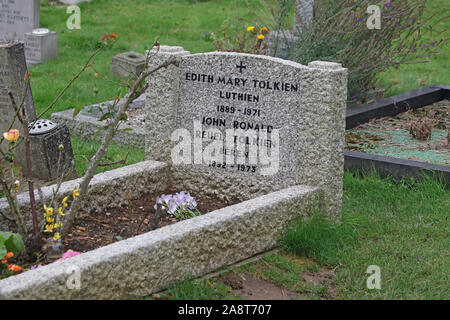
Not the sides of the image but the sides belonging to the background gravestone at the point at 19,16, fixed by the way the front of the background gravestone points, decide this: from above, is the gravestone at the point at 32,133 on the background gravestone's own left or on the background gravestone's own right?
on the background gravestone's own left

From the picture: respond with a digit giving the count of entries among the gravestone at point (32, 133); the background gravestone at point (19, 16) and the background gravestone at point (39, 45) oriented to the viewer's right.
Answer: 0

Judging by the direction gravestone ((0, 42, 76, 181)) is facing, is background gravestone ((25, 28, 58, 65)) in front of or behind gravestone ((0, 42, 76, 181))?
behind

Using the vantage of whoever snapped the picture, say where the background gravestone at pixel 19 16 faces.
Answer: facing the viewer and to the left of the viewer

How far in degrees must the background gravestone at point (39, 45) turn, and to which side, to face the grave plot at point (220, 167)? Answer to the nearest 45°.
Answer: approximately 45° to its left

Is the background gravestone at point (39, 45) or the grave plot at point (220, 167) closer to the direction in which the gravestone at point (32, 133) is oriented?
the grave plot

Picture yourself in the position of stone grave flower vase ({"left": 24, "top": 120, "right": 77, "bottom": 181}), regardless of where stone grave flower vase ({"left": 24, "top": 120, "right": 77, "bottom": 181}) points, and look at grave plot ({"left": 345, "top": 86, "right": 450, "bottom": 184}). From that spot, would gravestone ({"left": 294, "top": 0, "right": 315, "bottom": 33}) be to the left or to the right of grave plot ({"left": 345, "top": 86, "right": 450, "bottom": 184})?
left

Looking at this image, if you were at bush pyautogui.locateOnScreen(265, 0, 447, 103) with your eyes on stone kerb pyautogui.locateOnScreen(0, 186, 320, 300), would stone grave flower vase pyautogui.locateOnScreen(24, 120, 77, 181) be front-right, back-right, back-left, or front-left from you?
front-right

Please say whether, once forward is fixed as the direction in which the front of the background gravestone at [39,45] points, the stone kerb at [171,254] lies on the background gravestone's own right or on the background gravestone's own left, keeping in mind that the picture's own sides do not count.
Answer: on the background gravestone's own left

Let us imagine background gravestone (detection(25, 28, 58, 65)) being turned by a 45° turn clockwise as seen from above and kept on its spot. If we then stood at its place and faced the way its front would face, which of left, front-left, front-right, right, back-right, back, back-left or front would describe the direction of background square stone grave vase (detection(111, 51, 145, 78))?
back-left

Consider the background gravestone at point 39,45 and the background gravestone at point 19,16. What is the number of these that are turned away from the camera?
0

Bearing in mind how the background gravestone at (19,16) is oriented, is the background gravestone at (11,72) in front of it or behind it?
in front

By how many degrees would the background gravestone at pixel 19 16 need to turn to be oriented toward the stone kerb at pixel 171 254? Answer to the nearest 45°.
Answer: approximately 45° to its left

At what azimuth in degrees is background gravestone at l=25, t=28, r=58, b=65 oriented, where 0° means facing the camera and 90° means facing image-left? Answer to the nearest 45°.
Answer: approximately 45°

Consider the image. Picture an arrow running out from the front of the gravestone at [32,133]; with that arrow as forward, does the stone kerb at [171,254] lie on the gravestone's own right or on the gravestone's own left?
on the gravestone's own left

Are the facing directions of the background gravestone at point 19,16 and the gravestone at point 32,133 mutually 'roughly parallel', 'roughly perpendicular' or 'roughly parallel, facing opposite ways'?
roughly parallel

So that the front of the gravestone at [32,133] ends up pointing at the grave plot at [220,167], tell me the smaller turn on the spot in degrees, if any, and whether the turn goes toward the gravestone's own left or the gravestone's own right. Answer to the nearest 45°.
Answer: approximately 90° to the gravestone's own left
